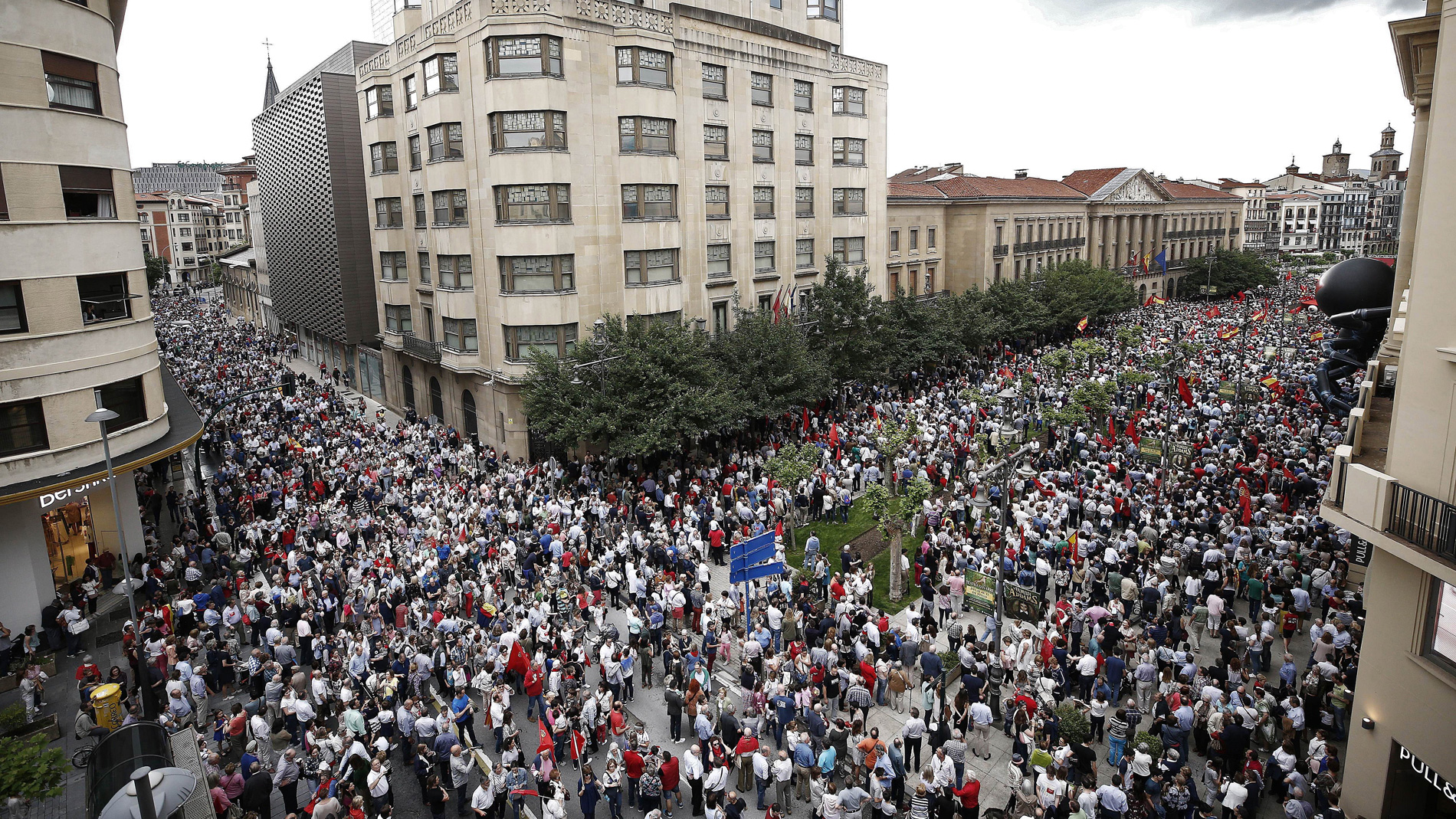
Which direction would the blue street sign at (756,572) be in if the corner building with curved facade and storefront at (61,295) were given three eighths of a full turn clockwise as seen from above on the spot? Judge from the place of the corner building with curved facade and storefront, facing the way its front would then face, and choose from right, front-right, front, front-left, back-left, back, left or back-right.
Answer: back-left

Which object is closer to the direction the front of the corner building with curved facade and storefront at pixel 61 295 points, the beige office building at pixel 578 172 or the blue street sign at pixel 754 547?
the blue street sign

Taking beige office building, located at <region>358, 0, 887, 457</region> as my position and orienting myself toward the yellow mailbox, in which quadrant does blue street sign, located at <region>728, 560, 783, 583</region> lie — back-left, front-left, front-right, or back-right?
front-left

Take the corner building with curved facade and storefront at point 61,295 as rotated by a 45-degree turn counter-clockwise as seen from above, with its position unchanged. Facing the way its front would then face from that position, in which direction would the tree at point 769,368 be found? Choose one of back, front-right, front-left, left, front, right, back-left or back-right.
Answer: front

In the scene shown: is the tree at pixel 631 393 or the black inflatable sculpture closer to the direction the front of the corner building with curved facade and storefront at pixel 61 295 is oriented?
the black inflatable sculpture

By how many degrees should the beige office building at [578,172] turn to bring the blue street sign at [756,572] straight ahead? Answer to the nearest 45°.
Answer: approximately 45° to its right

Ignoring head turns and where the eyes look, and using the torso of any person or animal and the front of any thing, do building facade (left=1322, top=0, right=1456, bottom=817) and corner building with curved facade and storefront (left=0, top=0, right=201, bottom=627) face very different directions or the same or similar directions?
very different directions

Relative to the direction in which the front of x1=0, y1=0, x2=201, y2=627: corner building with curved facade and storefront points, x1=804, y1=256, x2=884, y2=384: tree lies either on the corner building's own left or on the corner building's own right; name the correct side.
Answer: on the corner building's own left

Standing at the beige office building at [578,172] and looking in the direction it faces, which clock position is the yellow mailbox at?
The yellow mailbox is roughly at 2 o'clock from the beige office building.

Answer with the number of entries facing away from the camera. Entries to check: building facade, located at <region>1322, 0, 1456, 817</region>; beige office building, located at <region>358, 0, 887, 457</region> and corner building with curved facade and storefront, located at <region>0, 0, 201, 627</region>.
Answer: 0

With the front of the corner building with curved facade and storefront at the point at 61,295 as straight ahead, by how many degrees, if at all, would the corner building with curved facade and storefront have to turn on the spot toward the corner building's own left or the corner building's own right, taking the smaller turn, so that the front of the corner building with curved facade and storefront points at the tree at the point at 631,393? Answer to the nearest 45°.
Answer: approximately 45° to the corner building's own left

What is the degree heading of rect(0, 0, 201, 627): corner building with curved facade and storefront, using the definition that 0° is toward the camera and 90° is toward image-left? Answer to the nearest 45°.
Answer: approximately 315°

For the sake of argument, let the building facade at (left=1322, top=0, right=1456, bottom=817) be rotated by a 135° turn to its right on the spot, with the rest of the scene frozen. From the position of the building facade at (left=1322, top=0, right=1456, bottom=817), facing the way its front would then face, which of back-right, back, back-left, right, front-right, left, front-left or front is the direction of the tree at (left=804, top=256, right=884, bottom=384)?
front-left

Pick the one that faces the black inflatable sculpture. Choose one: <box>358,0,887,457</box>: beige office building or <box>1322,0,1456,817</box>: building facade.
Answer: the beige office building

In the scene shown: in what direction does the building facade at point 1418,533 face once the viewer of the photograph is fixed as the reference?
facing the viewer and to the left of the viewer

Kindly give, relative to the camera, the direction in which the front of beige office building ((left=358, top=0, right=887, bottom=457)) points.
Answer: facing the viewer and to the right of the viewer
